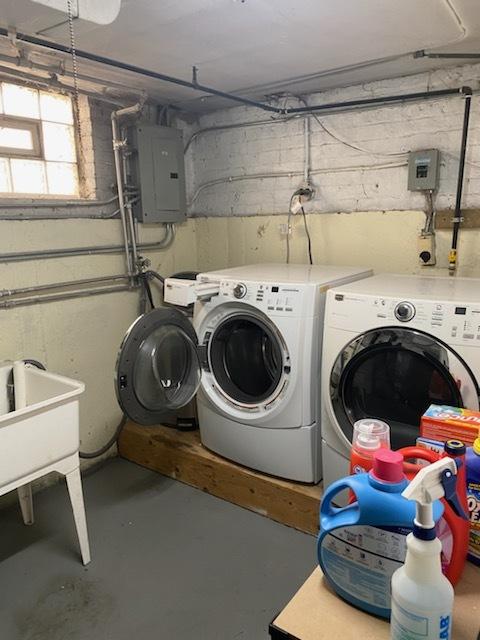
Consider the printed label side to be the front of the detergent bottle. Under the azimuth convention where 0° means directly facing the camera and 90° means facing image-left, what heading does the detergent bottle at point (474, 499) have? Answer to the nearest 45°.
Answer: approximately 0°

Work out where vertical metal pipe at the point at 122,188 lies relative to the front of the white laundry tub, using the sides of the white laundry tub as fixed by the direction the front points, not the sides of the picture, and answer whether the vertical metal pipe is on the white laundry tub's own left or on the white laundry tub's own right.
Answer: on the white laundry tub's own left

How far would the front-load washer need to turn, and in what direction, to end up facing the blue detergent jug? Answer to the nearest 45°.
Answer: approximately 45° to its left

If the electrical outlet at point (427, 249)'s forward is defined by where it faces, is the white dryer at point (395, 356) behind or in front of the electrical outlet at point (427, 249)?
in front

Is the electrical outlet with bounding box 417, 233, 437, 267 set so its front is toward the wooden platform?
no

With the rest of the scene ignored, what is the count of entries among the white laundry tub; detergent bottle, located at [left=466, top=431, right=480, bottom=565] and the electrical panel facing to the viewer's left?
0

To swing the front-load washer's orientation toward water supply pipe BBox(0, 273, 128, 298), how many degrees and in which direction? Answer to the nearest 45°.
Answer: approximately 45° to its right

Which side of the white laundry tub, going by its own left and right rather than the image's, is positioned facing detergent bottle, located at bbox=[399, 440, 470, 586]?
front

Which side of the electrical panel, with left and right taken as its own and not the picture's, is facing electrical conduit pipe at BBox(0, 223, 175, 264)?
right

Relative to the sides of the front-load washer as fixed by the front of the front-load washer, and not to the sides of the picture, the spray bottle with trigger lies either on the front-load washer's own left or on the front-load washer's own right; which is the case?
on the front-load washer's own left

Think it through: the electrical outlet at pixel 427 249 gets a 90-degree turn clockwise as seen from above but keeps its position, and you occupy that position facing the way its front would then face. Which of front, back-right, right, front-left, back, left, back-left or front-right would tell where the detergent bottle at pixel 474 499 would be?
back-left

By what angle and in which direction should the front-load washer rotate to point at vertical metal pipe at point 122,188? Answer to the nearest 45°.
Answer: approximately 90° to its right

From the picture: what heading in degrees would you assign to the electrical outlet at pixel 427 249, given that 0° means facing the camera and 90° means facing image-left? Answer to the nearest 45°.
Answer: approximately 45°

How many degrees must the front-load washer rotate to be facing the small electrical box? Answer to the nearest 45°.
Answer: approximately 135° to its left

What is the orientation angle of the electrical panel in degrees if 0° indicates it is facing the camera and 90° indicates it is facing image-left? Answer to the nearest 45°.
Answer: approximately 315°

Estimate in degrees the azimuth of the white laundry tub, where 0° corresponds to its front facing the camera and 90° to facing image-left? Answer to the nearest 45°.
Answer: approximately 315°
